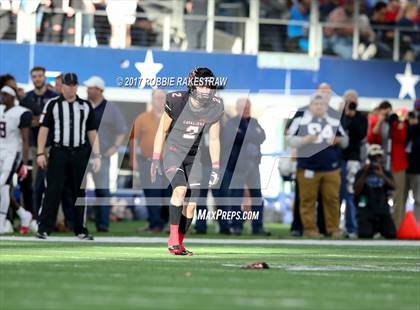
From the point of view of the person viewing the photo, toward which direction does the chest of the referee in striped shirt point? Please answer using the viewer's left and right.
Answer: facing the viewer

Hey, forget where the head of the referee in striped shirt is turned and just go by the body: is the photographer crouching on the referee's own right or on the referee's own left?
on the referee's own left

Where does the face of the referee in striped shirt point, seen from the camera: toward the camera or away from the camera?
toward the camera

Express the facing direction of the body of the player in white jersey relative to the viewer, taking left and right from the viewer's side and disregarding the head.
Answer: facing the viewer and to the left of the viewer

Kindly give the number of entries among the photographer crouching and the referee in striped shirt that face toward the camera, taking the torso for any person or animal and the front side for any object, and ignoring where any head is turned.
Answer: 2

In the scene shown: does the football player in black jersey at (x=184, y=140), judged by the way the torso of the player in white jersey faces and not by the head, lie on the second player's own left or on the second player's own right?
on the second player's own left

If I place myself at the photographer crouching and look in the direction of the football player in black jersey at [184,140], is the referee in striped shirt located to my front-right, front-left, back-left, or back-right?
front-right

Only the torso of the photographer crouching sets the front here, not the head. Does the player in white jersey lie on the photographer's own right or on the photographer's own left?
on the photographer's own right

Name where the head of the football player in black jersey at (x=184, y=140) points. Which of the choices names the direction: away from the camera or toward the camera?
toward the camera
